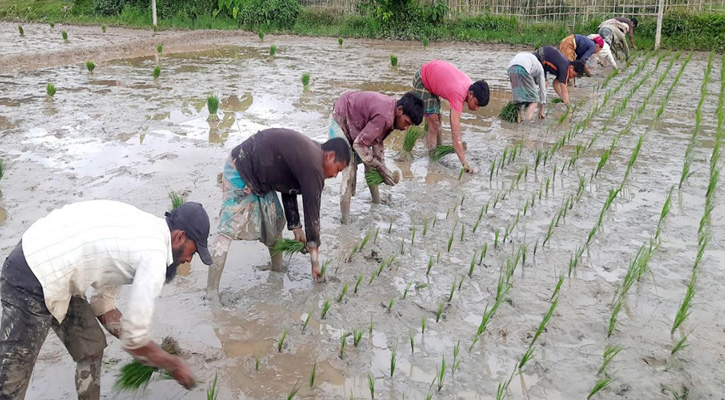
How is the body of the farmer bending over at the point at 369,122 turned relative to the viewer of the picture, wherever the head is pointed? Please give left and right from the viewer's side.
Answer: facing to the right of the viewer

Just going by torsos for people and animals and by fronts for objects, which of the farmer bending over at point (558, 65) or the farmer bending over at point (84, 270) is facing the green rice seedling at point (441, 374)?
the farmer bending over at point (84, 270)

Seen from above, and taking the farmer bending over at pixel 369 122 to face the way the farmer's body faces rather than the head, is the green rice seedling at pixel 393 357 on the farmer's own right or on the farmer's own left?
on the farmer's own right

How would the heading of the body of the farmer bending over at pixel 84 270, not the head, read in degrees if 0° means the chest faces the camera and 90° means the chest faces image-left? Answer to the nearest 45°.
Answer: approximately 270°

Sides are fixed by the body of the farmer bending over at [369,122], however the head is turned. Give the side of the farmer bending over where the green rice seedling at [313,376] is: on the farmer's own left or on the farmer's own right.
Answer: on the farmer's own right

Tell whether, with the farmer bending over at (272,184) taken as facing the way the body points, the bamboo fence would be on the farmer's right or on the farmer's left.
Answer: on the farmer's left

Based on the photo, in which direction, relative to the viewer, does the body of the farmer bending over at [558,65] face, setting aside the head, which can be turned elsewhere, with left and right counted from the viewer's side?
facing to the right of the viewer

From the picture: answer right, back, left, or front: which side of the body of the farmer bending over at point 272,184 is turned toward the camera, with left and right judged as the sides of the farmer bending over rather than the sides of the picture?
right
